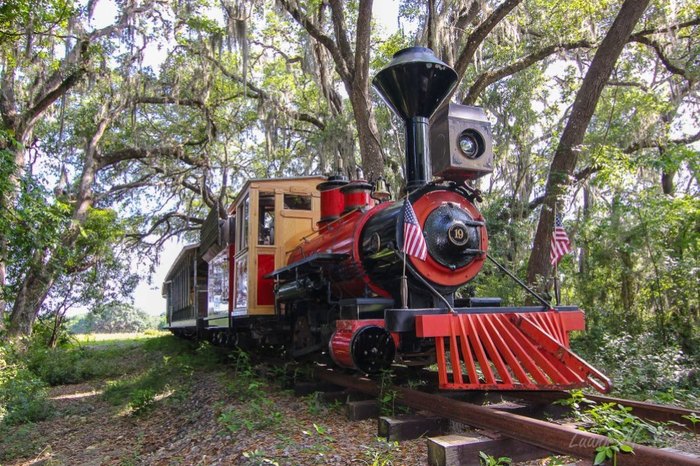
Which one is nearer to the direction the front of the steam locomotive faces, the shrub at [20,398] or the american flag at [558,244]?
the american flag

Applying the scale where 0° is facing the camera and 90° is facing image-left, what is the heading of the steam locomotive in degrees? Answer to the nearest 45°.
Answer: approximately 315°

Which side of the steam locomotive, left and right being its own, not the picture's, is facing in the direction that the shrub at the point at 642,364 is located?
left
